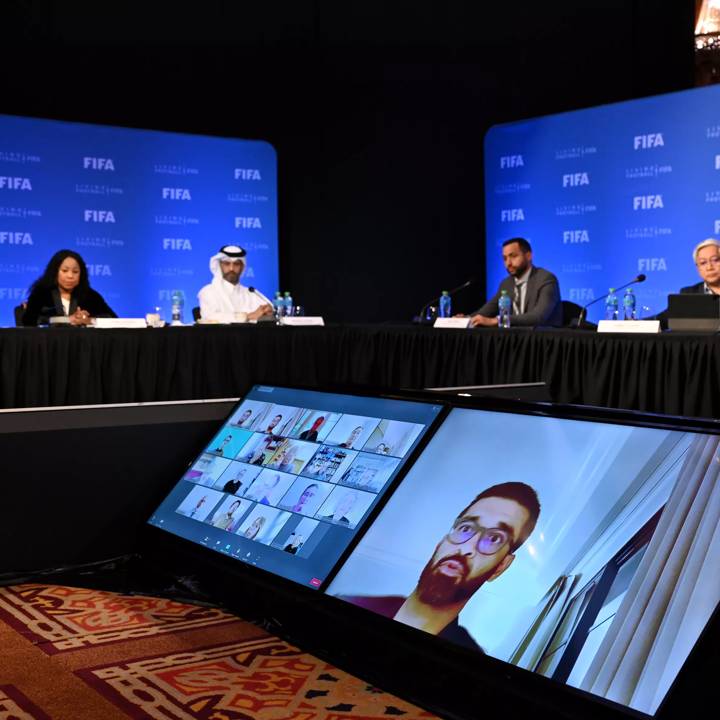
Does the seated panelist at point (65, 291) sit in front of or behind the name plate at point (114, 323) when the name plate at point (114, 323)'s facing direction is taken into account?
behind

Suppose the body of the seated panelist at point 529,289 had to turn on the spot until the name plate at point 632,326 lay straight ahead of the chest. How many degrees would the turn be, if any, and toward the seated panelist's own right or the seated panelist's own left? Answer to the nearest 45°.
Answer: approximately 45° to the seated panelist's own left

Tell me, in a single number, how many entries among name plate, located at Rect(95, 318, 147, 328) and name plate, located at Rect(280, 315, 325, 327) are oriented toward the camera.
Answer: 2

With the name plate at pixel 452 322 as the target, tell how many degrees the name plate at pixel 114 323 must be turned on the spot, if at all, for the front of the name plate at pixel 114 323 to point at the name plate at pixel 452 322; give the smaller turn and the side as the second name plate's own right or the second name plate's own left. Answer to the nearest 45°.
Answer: approximately 90° to the second name plate's own left

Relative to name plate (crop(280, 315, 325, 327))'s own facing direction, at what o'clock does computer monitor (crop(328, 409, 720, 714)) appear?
The computer monitor is roughly at 12 o'clock from the name plate.

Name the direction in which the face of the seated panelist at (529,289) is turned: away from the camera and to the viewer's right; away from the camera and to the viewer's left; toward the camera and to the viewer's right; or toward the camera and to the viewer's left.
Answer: toward the camera and to the viewer's left

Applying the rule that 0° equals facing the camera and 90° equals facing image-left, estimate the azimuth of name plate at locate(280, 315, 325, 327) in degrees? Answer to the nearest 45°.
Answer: approximately 0°

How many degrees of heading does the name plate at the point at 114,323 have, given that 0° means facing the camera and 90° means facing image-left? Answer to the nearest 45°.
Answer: approximately 0°

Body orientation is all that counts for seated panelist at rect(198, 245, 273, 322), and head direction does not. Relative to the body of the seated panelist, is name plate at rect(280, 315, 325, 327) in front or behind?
in front

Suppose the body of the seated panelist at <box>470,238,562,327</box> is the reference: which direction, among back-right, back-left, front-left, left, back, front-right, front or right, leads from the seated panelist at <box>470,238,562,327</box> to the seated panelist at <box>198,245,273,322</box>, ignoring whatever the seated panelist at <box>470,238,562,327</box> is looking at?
front-right
